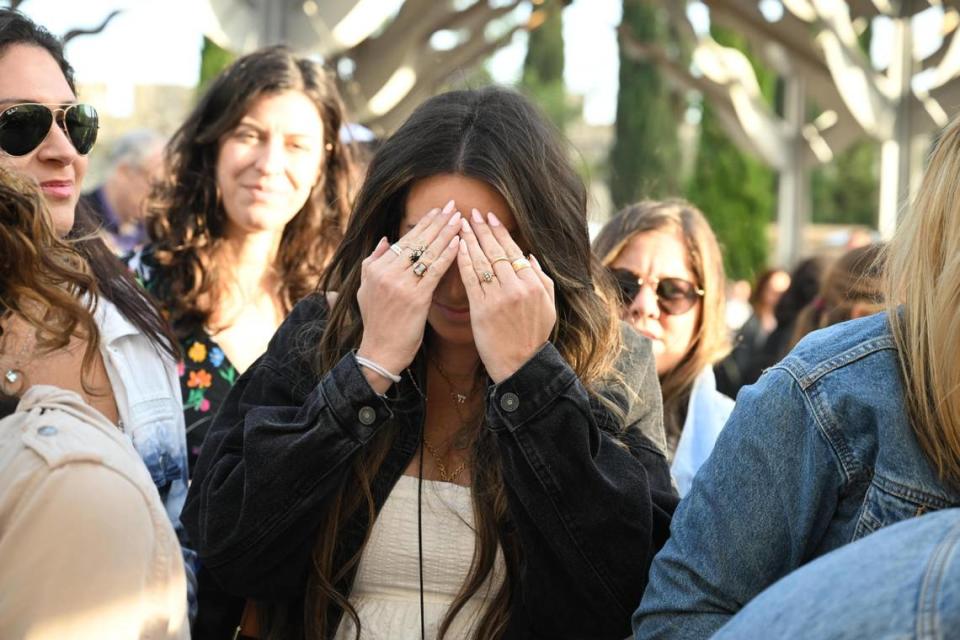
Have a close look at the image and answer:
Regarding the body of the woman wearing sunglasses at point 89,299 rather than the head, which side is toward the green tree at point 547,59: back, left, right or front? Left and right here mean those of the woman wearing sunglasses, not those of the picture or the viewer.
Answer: back

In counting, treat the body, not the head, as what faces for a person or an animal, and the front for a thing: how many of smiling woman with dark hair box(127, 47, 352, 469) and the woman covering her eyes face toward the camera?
2

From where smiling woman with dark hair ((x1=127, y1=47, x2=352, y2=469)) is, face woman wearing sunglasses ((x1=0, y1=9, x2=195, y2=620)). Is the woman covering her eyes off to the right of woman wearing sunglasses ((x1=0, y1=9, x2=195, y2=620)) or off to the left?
left

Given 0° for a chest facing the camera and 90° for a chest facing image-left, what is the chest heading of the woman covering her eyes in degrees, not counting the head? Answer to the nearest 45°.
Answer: approximately 0°

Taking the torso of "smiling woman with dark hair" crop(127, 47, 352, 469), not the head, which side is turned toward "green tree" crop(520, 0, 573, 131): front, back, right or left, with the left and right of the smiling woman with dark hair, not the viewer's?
back

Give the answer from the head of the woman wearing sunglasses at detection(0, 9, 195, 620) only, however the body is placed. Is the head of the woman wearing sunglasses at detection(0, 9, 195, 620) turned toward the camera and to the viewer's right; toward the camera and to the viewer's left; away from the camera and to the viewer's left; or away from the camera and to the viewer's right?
toward the camera and to the viewer's right

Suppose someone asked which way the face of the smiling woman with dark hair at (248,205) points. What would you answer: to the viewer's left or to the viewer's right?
to the viewer's right

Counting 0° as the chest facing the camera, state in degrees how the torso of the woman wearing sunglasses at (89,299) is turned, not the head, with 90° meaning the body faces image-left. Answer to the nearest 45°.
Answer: approximately 315°
